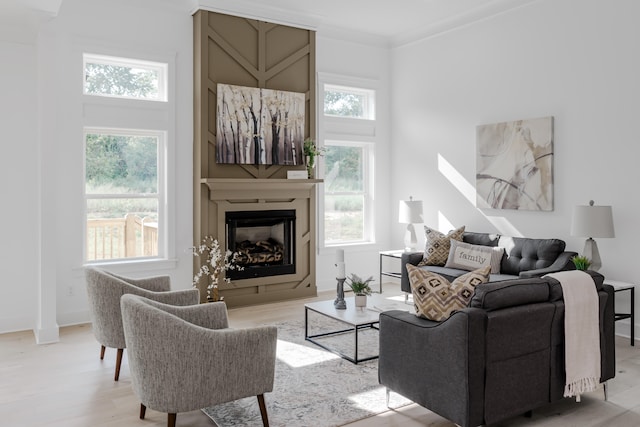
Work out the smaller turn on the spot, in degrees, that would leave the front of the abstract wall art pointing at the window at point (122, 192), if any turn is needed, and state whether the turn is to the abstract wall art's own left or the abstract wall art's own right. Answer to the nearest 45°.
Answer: approximately 45° to the abstract wall art's own right

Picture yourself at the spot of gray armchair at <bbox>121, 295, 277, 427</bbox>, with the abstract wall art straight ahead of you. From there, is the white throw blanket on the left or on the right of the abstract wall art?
right

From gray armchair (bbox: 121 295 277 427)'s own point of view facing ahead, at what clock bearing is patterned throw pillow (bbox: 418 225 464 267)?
The patterned throw pillow is roughly at 12 o'clock from the gray armchair.

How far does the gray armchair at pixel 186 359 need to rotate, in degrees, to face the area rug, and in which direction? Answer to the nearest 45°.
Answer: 0° — it already faces it

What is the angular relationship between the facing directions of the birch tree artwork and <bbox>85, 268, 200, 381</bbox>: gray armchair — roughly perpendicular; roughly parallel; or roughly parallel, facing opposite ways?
roughly perpendicular

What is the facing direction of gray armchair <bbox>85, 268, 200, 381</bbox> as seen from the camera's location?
facing away from the viewer and to the right of the viewer

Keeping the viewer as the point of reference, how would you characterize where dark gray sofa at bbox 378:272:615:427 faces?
facing away from the viewer and to the left of the viewer

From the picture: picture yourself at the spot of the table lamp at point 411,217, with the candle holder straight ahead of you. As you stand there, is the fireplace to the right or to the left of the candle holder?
right

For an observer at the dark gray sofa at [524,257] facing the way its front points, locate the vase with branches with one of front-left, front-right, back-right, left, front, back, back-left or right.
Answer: front-right

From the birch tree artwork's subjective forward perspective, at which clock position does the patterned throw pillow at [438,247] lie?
The patterned throw pillow is roughly at 11 o'clock from the birch tree artwork.

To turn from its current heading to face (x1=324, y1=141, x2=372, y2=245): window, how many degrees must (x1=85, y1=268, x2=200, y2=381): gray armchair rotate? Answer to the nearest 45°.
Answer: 0° — it already faces it

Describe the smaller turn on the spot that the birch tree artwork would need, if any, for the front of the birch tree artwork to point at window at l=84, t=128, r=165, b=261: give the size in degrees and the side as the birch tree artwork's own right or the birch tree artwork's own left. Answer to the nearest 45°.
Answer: approximately 135° to the birch tree artwork's own right
